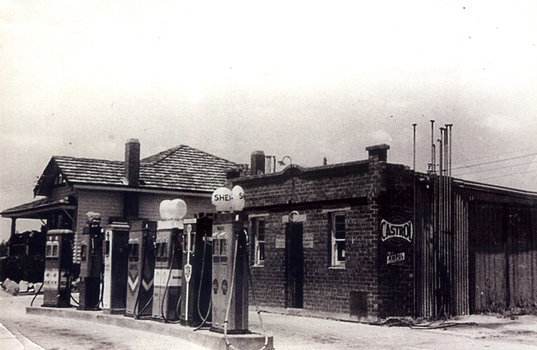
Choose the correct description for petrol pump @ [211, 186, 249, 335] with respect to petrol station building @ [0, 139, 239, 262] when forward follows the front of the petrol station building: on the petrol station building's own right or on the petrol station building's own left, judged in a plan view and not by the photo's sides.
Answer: on the petrol station building's own left

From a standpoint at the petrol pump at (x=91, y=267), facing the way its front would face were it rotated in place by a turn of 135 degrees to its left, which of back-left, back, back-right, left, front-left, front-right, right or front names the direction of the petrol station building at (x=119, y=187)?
left

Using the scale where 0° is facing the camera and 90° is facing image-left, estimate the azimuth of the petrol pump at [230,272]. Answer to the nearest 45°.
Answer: approximately 45°

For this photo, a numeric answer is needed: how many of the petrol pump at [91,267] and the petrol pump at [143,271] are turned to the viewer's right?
0

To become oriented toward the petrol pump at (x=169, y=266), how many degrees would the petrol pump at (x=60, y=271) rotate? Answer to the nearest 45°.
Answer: approximately 45° to its left

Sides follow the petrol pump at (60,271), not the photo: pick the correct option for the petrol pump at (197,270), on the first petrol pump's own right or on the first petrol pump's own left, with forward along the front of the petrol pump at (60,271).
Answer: on the first petrol pump's own left

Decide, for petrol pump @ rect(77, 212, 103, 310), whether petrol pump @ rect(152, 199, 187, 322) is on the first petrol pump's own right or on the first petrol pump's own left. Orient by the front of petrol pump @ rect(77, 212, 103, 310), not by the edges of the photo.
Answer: on the first petrol pump's own left

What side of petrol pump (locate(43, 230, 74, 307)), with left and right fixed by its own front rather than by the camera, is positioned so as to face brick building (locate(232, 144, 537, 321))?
left

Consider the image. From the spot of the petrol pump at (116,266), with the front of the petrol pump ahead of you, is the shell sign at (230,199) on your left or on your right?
on your left
